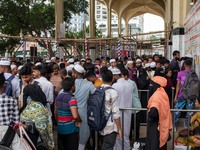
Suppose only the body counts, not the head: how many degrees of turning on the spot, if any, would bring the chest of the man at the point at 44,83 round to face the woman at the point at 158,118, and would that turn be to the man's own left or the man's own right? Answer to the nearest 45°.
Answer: approximately 135° to the man's own left

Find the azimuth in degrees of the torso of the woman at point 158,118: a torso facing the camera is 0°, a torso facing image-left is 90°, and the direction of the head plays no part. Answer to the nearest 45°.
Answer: approximately 90°

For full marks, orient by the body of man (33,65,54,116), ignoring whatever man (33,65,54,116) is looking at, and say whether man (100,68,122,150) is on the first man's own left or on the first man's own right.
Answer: on the first man's own right

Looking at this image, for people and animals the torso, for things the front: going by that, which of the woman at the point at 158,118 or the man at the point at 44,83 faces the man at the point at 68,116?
the woman

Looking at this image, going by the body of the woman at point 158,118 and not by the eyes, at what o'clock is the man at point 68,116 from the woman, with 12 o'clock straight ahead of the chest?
The man is roughly at 12 o'clock from the woman.

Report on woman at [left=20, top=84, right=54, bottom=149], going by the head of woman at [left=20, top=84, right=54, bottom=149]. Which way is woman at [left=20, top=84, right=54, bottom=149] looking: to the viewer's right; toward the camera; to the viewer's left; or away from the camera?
away from the camera
